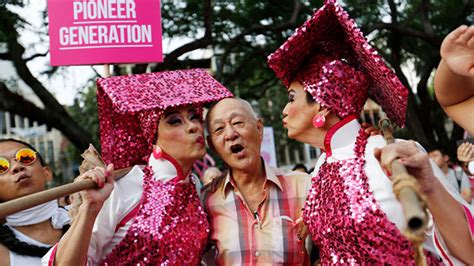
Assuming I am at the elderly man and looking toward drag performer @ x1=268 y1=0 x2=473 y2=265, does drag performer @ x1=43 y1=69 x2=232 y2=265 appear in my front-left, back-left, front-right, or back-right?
back-right

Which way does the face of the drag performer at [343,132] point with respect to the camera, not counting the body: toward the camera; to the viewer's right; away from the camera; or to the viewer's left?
to the viewer's left

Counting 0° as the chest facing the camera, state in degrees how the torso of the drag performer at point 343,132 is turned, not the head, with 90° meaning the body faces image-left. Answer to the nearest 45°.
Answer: approximately 90°

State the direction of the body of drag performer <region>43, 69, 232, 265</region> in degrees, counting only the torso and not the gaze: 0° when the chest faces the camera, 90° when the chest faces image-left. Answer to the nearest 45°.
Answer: approximately 315°

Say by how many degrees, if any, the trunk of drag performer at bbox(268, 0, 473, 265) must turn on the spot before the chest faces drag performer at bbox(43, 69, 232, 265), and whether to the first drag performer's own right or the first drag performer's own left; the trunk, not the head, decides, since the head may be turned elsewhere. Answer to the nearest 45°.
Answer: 0° — they already face them

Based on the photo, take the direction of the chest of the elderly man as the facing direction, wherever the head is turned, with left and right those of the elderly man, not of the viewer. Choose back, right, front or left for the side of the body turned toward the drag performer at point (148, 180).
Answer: right

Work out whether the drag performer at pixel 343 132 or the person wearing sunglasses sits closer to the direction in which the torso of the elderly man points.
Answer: the drag performer

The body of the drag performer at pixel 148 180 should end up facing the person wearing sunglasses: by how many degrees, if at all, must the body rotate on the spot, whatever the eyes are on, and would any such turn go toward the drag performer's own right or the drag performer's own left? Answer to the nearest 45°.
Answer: approximately 135° to the drag performer's own right
